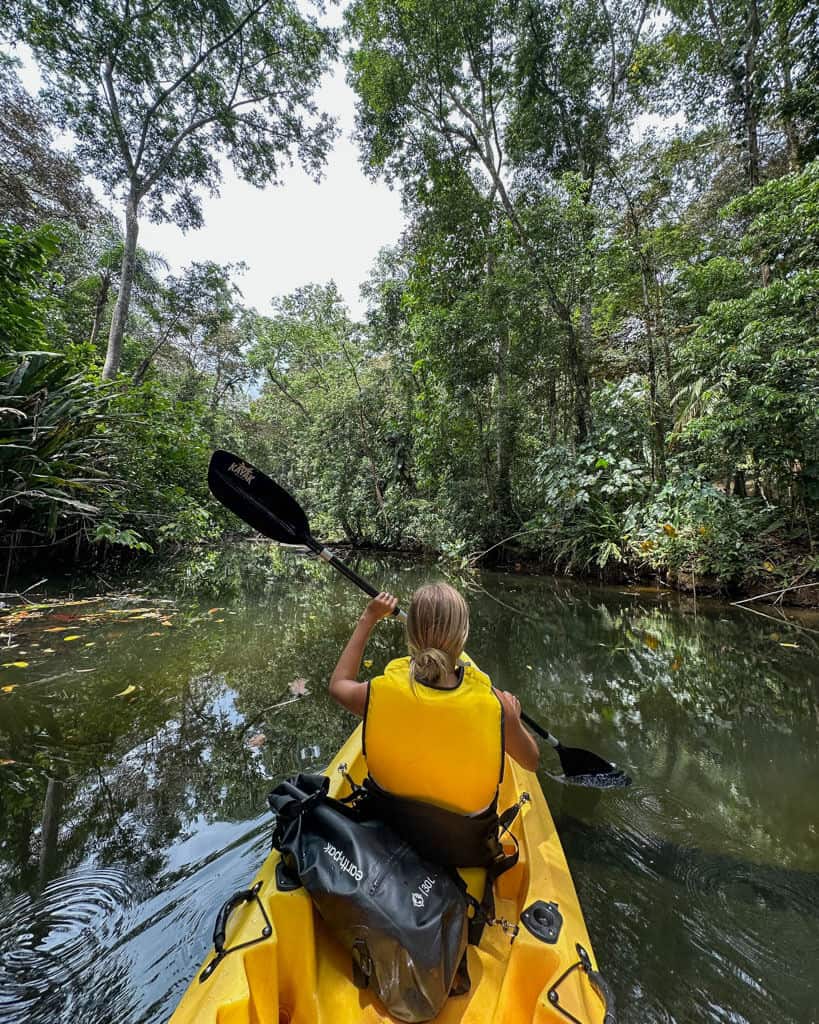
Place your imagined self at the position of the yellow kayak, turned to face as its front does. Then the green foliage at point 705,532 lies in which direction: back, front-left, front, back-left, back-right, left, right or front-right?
front-right

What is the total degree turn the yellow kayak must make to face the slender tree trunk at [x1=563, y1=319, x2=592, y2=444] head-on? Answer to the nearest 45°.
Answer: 0° — it already faces it

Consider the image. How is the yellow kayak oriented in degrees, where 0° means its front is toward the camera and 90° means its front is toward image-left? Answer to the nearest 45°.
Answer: approximately 180°

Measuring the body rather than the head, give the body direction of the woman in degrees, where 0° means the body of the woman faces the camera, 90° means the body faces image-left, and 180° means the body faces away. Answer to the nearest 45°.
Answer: approximately 180°

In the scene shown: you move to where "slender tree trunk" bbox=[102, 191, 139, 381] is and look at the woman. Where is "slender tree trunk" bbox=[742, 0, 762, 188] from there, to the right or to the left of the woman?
left

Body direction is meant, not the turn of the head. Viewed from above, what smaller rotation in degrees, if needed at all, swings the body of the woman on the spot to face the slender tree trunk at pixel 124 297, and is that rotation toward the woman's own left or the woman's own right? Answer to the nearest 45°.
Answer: approximately 45° to the woman's own left

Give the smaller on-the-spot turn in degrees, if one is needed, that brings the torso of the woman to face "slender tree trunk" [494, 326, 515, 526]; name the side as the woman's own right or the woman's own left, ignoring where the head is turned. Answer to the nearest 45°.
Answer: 0° — they already face it

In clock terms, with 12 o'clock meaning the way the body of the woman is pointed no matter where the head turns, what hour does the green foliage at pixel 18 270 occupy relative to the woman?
The green foliage is roughly at 10 o'clock from the woman.

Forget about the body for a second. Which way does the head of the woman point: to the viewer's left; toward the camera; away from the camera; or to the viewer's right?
away from the camera
